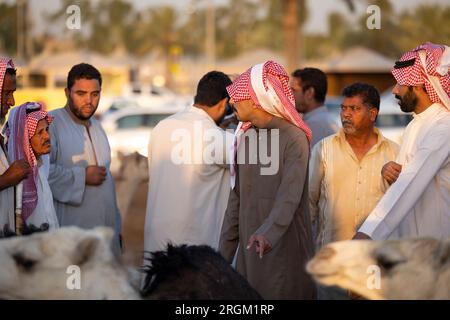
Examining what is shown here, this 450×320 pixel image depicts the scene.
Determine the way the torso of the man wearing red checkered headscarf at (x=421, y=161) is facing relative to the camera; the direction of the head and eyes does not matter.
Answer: to the viewer's left

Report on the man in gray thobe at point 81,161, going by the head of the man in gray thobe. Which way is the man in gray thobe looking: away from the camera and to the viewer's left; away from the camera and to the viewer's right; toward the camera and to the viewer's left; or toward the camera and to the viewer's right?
toward the camera and to the viewer's right

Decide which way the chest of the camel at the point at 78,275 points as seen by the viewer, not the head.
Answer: to the viewer's left

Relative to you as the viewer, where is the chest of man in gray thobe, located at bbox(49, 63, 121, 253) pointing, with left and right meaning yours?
facing the viewer and to the right of the viewer

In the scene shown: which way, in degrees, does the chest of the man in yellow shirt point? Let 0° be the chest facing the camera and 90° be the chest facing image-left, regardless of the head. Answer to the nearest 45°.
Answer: approximately 0°

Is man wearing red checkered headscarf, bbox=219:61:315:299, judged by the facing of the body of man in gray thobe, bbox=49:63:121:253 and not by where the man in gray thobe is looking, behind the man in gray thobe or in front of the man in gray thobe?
in front

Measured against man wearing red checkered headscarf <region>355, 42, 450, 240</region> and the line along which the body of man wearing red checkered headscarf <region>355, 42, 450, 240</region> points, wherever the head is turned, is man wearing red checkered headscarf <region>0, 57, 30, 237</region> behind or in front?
in front

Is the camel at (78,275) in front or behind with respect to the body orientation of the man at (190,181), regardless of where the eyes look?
behind

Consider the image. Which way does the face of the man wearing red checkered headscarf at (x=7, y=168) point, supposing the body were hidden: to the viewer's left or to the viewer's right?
to the viewer's right
